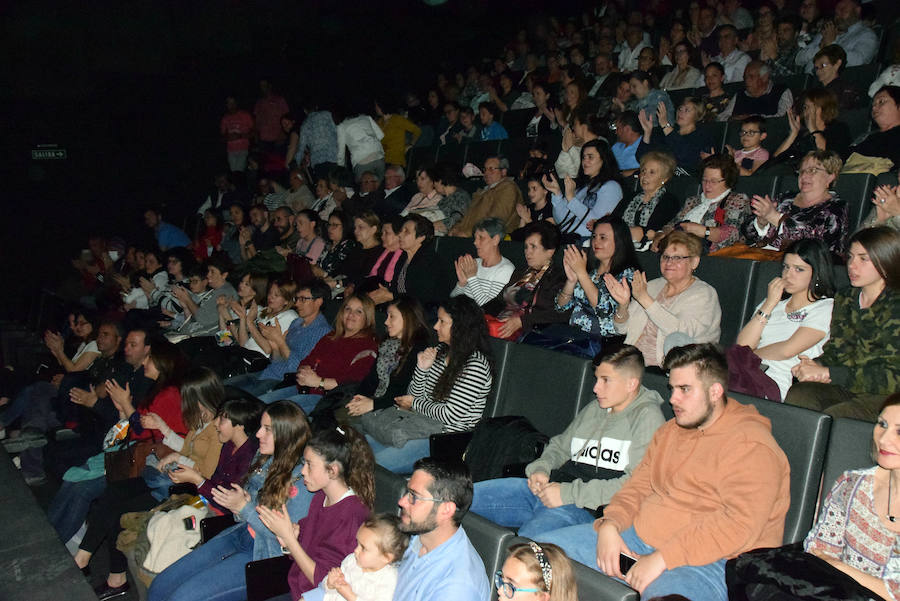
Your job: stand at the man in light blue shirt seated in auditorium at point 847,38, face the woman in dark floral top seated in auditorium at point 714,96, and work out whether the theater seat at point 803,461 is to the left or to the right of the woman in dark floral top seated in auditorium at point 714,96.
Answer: left

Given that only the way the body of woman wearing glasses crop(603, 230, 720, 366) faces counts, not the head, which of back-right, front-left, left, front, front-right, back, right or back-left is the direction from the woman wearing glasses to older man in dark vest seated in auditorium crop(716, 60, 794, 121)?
back-right

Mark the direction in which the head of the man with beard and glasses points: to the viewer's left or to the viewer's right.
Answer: to the viewer's left

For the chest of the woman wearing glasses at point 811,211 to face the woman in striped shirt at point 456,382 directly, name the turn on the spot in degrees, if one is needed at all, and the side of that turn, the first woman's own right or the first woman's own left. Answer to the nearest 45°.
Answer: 0° — they already face them

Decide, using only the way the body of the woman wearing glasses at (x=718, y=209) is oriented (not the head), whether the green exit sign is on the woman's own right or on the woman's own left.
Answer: on the woman's own right

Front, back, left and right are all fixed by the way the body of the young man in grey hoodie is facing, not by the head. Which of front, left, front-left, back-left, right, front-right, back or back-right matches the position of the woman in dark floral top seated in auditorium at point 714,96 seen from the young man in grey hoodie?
back-right

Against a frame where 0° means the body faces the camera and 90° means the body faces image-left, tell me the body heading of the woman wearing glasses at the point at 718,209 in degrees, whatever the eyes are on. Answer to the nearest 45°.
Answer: approximately 45°
